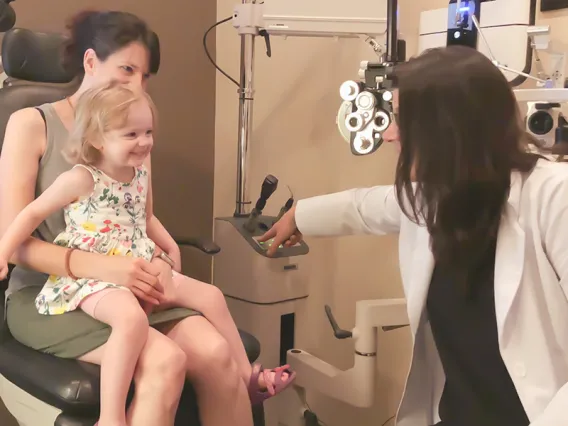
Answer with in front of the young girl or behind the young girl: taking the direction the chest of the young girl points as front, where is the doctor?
in front

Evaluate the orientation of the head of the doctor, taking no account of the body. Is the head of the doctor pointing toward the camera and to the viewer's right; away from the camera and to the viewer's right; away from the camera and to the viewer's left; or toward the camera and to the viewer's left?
away from the camera and to the viewer's left

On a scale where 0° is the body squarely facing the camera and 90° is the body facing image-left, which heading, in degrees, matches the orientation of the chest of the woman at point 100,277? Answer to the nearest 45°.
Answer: approximately 315°

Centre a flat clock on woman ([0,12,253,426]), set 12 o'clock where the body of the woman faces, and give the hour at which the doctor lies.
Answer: The doctor is roughly at 12 o'clock from the woman.

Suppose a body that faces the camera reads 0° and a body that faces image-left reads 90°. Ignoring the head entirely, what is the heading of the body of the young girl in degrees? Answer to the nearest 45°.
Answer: approximately 315°
